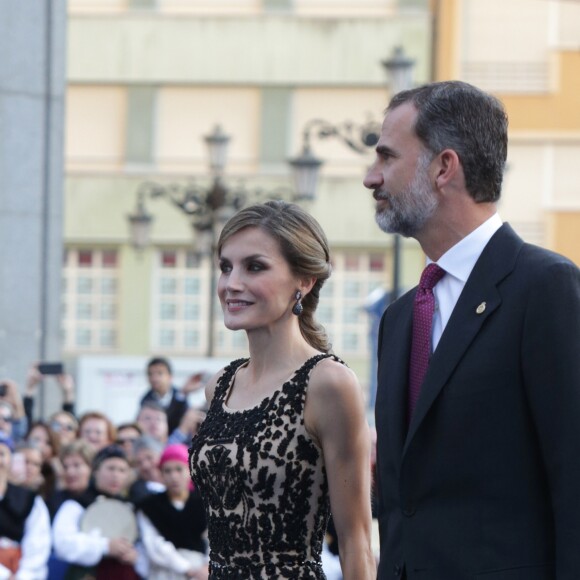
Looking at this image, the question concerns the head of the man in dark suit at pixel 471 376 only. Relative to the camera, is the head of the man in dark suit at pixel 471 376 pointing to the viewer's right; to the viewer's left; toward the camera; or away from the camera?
to the viewer's left

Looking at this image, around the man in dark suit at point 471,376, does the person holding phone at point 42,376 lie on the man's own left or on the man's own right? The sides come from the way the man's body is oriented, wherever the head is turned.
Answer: on the man's own right

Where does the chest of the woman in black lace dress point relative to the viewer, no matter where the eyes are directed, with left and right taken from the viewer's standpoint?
facing the viewer and to the left of the viewer

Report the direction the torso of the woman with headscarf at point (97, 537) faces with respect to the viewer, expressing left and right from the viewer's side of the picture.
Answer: facing the viewer and to the right of the viewer

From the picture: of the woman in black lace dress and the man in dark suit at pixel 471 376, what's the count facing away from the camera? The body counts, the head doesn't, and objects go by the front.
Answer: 0

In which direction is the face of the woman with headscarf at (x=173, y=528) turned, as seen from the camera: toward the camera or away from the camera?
toward the camera

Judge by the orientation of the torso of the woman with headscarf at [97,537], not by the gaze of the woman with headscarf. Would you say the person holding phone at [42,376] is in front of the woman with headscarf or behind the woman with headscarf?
behind

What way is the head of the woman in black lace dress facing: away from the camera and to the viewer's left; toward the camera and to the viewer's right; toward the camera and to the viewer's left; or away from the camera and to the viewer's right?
toward the camera and to the viewer's left

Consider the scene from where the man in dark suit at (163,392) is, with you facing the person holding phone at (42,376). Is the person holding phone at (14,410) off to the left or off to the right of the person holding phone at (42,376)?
left

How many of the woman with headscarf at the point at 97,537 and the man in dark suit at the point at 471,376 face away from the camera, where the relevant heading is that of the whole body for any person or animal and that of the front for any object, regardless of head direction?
0

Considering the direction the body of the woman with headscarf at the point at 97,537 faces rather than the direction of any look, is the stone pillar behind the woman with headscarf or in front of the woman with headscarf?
behind
